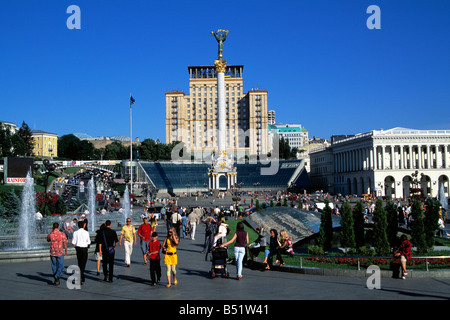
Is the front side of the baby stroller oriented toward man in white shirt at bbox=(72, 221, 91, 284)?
no

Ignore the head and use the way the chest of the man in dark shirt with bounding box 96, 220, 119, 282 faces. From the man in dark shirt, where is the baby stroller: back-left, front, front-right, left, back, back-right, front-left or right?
right

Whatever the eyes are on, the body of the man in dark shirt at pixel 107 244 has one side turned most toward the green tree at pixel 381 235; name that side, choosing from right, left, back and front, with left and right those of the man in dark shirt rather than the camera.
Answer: right

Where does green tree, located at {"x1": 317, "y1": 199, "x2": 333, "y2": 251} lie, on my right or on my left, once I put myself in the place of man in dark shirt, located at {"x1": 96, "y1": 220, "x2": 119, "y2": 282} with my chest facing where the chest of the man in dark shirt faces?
on my right

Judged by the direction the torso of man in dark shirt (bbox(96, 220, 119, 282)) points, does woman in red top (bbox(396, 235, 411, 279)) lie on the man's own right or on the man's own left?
on the man's own right

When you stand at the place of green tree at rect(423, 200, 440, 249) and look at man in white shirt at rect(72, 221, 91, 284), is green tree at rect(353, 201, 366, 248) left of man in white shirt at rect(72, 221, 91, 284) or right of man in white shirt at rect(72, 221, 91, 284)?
right

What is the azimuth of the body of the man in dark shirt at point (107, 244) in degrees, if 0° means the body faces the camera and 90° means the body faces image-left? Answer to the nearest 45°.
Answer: approximately 180°

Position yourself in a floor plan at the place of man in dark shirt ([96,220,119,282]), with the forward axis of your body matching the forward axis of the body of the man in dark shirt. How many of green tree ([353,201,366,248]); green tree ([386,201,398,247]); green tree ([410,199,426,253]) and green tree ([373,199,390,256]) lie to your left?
0
